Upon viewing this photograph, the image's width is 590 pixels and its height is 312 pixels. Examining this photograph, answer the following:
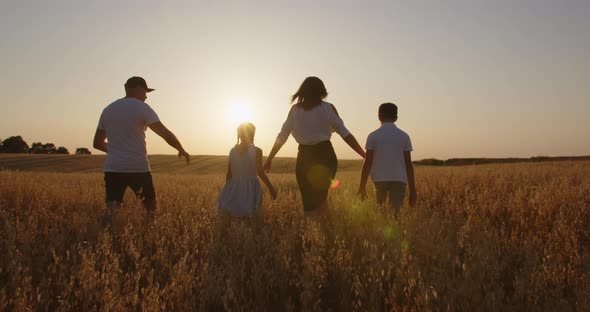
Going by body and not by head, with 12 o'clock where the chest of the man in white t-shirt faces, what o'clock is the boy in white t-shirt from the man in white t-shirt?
The boy in white t-shirt is roughly at 2 o'clock from the man in white t-shirt.

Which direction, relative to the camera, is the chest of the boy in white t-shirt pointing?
away from the camera

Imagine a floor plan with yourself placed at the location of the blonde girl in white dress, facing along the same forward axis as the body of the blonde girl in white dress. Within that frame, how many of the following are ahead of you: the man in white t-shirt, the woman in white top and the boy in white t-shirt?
0

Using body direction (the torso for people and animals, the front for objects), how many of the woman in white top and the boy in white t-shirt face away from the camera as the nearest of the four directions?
2

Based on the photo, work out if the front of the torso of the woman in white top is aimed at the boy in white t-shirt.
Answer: no

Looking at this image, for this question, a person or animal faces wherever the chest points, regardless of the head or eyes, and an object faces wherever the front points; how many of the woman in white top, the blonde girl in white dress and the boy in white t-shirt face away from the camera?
3

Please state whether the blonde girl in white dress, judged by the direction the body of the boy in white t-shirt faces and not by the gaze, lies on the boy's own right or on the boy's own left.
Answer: on the boy's own left

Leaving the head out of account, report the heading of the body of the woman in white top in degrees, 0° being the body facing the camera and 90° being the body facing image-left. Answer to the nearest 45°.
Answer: approximately 180°

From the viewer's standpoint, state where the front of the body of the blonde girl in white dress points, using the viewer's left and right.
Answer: facing away from the viewer

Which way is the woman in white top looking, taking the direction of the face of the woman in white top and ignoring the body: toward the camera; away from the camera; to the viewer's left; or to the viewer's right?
away from the camera

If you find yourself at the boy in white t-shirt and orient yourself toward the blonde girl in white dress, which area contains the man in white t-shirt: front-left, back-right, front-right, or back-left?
front-left

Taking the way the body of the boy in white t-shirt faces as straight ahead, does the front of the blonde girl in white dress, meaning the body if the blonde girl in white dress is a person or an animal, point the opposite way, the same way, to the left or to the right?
the same way

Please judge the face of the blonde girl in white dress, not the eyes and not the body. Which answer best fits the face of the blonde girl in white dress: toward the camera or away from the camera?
away from the camera

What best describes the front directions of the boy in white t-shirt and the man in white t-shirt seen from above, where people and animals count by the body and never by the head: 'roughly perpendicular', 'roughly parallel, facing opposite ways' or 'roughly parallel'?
roughly parallel

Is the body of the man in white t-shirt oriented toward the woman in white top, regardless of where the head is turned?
no

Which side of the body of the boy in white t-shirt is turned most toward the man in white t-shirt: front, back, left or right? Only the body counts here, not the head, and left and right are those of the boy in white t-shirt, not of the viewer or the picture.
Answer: left

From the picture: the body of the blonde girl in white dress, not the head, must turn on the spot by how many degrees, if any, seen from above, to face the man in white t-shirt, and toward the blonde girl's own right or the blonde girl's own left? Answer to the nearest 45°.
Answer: approximately 135° to the blonde girl's own left
